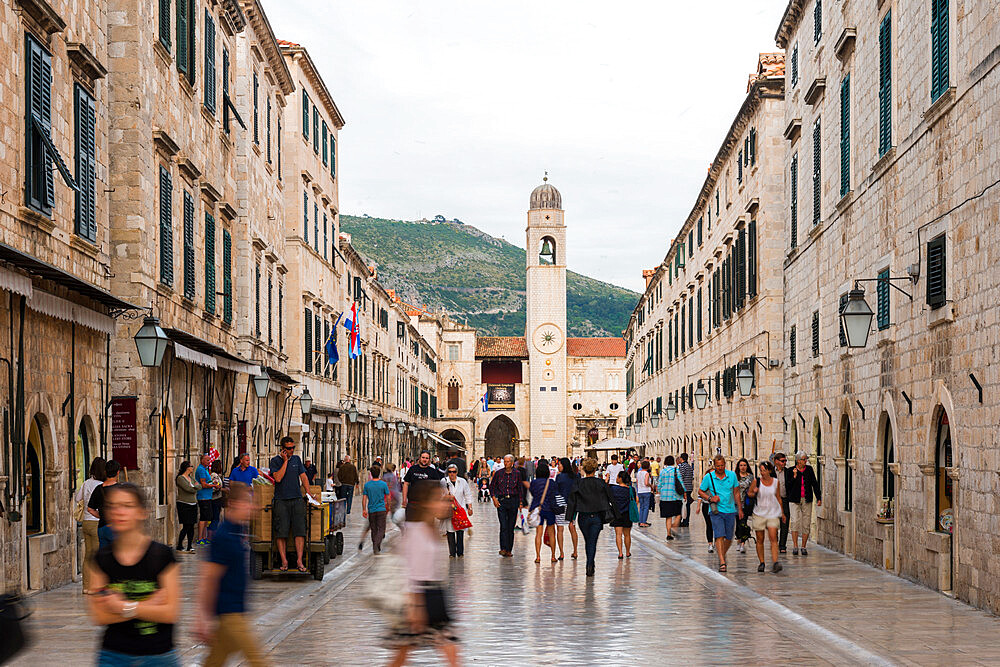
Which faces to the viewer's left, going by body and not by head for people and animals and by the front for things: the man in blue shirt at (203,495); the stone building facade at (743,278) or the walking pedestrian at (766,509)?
the stone building facade

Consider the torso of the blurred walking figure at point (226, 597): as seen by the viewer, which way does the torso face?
to the viewer's right

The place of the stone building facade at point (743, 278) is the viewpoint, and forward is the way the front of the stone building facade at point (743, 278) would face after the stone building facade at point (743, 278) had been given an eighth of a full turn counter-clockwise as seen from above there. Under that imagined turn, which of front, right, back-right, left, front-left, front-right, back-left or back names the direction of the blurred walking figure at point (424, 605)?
front-left

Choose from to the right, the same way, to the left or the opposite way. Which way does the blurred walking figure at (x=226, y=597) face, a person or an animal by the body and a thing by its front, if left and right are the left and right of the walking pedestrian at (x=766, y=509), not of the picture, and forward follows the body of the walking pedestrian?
to the left

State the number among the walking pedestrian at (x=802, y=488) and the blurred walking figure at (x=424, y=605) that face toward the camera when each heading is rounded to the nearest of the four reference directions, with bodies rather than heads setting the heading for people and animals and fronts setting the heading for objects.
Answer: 1

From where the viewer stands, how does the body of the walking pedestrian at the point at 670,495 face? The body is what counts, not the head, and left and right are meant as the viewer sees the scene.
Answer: facing away from the viewer

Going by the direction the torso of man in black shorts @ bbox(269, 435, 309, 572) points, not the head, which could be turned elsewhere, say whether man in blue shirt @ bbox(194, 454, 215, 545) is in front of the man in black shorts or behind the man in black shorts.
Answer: behind

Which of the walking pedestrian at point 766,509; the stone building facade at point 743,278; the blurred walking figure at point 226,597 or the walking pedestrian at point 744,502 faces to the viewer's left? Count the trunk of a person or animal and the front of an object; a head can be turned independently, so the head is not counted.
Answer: the stone building facade

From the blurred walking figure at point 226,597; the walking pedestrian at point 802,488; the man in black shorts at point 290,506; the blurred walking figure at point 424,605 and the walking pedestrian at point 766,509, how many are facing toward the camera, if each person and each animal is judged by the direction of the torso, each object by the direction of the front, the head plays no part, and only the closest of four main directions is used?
3

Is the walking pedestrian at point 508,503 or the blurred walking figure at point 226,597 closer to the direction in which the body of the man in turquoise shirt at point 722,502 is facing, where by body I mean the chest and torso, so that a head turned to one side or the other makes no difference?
the blurred walking figure
